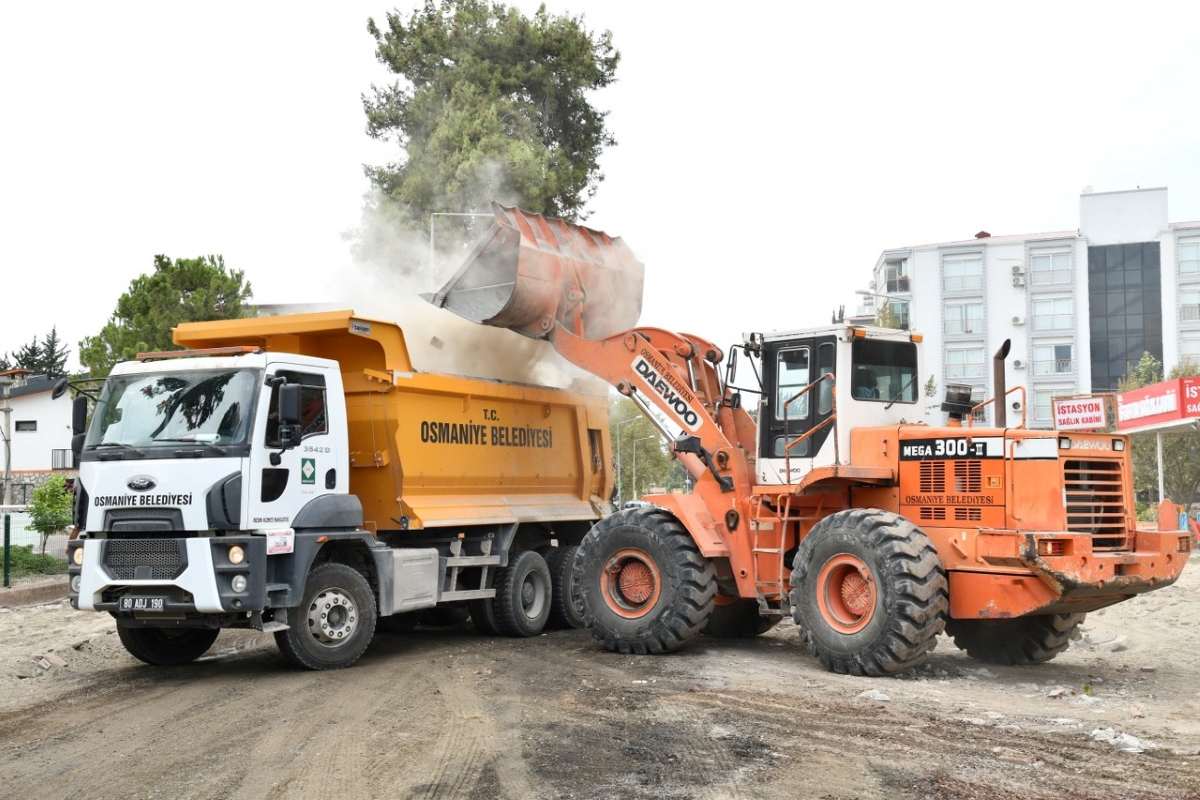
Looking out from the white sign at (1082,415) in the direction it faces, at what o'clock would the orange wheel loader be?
The orange wheel loader is roughly at 12 o'clock from the white sign.

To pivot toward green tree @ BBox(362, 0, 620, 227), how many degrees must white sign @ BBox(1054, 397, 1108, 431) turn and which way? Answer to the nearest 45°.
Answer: approximately 45° to its right

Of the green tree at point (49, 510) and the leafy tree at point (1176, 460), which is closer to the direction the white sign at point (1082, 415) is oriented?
the green tree

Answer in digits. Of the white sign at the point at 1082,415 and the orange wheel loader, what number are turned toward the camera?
1

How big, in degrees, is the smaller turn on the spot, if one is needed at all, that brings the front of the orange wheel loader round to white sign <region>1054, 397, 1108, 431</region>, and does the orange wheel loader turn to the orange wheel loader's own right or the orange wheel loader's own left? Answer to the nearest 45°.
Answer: approximately 45° to the orange wheel loader's own right

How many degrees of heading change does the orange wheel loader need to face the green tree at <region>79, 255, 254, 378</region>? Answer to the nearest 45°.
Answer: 0° — it already faces it

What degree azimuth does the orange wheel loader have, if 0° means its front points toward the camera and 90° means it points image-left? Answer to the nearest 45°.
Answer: approximately 135°

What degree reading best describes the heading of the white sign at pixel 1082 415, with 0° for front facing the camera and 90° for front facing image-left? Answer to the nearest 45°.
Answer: approximately 0°

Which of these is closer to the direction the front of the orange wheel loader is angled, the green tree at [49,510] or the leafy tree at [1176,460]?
the green tree
